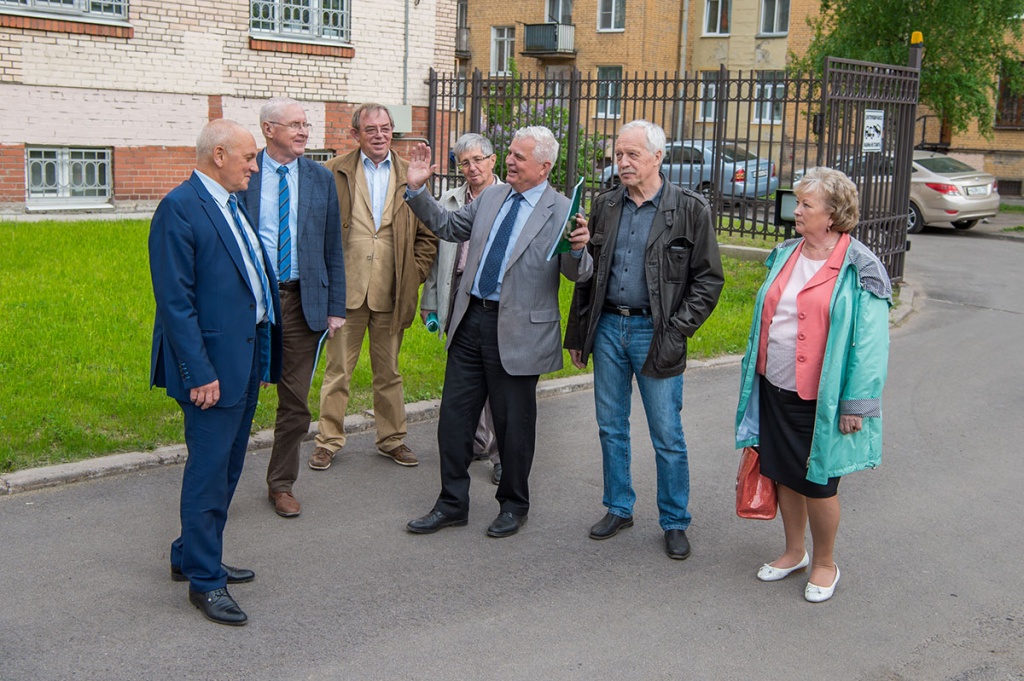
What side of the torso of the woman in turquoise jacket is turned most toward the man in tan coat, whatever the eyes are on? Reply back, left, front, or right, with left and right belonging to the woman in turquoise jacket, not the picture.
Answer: right

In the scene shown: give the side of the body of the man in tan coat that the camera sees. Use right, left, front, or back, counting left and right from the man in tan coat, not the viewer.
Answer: front

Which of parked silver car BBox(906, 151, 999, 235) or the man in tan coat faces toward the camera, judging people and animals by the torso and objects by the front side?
the man in tan coat

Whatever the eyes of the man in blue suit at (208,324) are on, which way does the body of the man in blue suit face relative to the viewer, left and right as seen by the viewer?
facing the viewer and to the right of the viewer

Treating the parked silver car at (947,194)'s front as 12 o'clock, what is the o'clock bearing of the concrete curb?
The concrete curb is roughly at 8 o'clock from the parked silver car.

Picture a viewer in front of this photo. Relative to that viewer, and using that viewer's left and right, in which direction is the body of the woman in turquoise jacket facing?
facing the viewer and to the left of the viewer

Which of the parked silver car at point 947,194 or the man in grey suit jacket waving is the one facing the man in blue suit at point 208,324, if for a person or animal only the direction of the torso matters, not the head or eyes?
the man in grey suit jacket waving

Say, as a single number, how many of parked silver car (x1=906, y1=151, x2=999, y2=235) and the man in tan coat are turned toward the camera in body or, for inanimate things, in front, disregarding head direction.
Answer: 1

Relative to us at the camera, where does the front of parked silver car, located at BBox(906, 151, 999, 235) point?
facing away from the viewer and to the left of the viewer

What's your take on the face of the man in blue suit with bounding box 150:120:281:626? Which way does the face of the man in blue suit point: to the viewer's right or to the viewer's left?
to the viewer's right

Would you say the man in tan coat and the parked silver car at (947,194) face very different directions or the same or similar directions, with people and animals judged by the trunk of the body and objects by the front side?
very different directions

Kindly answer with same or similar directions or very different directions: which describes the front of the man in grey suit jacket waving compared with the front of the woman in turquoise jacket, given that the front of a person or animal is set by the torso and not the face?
same or similar directions

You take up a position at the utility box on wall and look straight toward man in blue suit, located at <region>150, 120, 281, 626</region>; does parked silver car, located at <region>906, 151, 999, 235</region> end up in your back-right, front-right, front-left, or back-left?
back-left
